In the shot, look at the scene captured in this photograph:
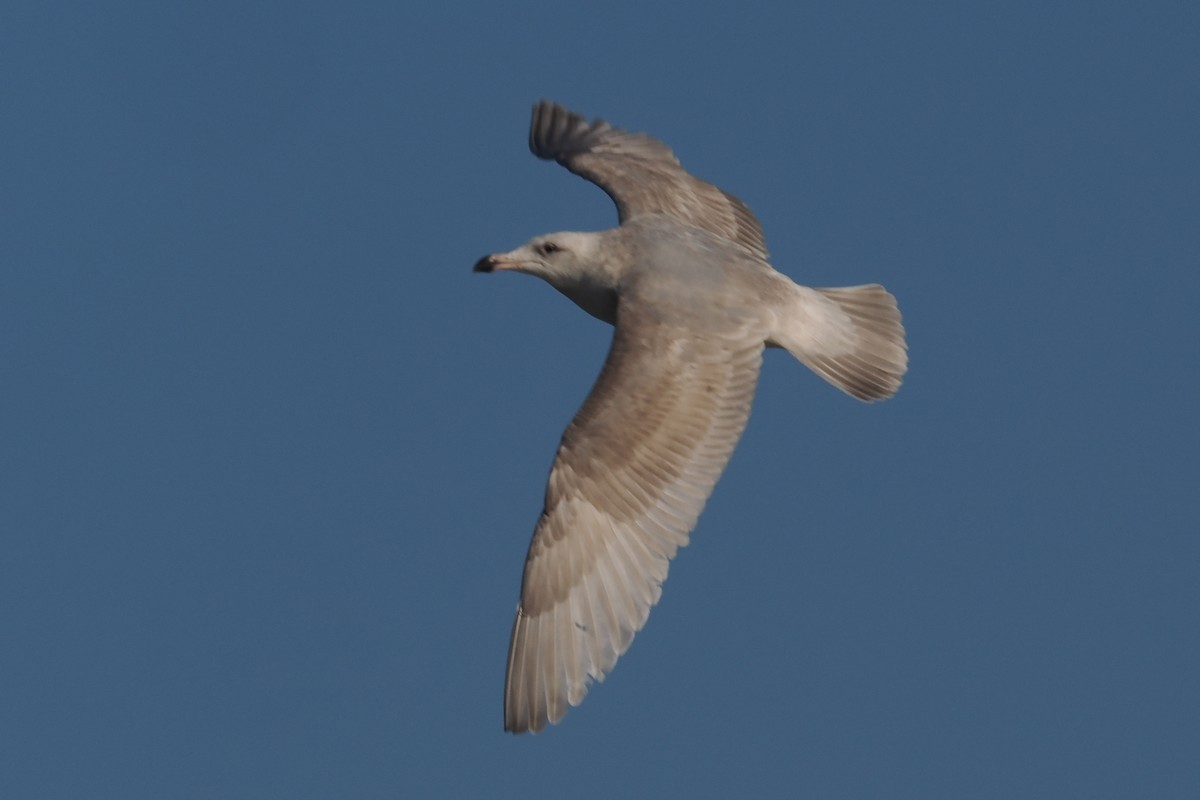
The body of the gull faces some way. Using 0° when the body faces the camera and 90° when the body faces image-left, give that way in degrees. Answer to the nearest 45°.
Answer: approximately 90°
